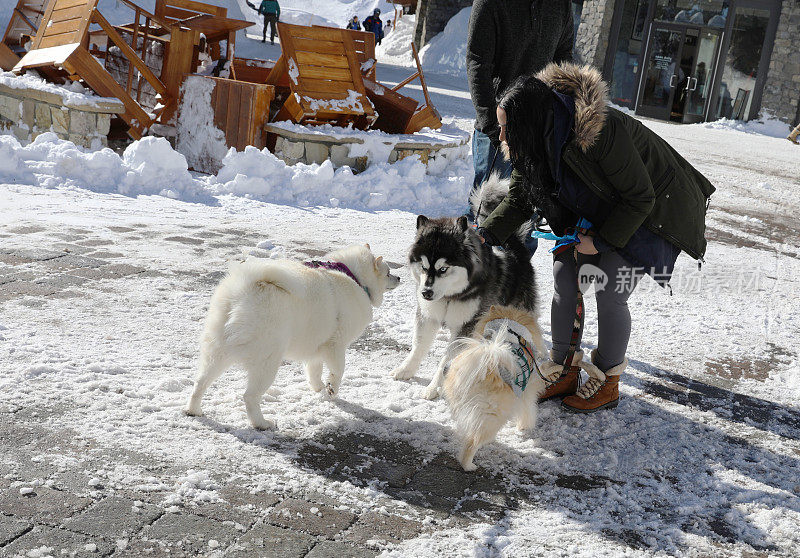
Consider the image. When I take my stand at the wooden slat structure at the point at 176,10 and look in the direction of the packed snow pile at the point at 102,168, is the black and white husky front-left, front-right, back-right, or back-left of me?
front-left

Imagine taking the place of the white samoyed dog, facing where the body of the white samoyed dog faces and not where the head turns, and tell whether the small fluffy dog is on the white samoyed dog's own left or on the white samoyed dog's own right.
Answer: on the white samoyed dog's own right

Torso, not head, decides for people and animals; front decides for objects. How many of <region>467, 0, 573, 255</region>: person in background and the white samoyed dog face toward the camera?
1

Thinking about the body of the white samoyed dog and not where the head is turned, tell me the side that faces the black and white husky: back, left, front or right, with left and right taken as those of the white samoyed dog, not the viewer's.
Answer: front

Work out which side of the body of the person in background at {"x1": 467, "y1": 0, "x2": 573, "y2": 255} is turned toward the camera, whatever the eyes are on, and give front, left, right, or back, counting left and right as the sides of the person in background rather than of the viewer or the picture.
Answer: front

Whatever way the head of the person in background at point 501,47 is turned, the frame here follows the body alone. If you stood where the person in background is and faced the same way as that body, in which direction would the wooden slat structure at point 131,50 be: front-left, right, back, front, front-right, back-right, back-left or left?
back-right

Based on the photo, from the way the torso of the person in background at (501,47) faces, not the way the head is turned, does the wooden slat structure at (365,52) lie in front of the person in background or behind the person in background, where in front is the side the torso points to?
behind

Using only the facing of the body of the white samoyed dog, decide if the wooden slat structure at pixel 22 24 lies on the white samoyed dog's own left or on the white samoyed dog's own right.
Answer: on the white samoyed dog's own left

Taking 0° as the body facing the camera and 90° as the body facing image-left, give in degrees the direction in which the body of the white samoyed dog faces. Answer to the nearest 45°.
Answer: approximately 225°

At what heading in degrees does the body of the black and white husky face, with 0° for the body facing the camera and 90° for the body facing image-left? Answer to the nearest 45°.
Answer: approximately 45°

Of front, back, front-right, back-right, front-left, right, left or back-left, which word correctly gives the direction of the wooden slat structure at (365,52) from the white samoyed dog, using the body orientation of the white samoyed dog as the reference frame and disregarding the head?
front-left

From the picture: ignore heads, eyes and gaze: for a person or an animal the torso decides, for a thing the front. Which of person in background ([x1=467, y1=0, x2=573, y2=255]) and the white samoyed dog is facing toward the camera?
the person in background

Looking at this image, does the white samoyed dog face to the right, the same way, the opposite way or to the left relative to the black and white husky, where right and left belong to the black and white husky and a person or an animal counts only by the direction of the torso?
the opposite way
